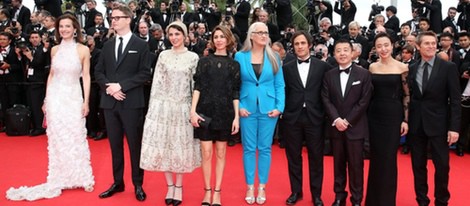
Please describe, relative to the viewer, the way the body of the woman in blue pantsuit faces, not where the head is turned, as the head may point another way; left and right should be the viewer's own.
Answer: facing the viewer

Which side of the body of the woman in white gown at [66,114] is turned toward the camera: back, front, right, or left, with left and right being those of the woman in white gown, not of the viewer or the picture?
front

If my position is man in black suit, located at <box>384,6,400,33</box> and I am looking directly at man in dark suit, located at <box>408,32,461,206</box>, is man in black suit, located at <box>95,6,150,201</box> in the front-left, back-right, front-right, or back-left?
front-right

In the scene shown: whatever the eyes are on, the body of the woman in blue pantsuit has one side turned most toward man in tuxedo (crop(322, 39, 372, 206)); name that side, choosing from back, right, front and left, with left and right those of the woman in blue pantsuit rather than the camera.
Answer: left

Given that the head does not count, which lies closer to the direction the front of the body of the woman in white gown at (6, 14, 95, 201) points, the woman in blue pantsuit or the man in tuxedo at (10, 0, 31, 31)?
the woman in blue pantsuit

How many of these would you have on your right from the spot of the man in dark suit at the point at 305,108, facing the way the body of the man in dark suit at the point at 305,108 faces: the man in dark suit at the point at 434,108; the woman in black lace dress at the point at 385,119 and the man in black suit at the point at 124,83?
1

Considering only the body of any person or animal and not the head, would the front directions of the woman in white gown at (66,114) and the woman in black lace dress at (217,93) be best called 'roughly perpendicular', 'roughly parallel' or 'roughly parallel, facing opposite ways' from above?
roughly parallel

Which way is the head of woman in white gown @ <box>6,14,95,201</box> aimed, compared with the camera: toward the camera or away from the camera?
toward the camera

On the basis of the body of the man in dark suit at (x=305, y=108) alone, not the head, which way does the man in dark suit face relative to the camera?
toward the camera

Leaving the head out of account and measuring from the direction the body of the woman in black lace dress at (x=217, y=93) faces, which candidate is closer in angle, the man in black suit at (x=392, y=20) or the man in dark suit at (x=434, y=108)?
the man in dark suit

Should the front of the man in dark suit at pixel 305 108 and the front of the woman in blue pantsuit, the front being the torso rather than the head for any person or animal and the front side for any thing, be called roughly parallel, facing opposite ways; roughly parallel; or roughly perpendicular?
roughly parallel

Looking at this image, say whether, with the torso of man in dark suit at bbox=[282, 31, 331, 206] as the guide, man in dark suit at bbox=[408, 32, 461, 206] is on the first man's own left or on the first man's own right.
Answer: on the first man's own left

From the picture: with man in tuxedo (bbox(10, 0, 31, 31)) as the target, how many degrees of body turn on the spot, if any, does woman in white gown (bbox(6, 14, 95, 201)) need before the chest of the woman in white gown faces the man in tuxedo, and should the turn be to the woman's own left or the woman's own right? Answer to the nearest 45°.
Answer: approximately 180°

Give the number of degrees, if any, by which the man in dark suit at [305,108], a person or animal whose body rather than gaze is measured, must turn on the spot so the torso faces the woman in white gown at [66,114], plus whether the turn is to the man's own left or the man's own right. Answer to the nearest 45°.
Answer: approximately 90° to the man's own right

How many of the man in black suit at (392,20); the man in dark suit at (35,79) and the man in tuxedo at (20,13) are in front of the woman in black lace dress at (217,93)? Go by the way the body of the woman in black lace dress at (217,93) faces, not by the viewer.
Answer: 0

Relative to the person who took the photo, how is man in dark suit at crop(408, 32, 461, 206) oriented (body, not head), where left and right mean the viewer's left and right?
facing the viewer and to the left of the viewer
